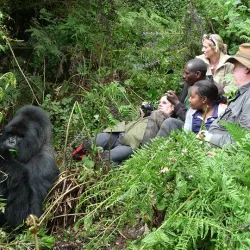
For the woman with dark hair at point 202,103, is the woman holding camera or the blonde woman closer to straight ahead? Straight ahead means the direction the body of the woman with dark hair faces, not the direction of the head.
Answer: the woman holding camera

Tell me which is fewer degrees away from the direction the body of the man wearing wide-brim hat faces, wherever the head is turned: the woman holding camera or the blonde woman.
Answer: the woman holding camera

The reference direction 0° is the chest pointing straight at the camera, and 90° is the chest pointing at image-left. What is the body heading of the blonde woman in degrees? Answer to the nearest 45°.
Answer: approximately 45°

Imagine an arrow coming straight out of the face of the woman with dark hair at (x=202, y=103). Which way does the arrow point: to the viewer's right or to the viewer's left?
to the viewer's left

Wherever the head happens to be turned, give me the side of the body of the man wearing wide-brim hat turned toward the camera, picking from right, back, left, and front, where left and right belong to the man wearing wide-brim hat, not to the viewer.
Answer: left

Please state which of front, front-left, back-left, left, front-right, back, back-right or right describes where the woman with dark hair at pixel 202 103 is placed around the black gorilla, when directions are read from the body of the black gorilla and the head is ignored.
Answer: back-left

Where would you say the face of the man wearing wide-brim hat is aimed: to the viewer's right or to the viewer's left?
to the viewer's left

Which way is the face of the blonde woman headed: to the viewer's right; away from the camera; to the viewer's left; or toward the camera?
to the viewer's left

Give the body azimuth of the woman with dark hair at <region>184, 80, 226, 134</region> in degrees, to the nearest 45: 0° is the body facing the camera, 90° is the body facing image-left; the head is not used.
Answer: approximately 45°
